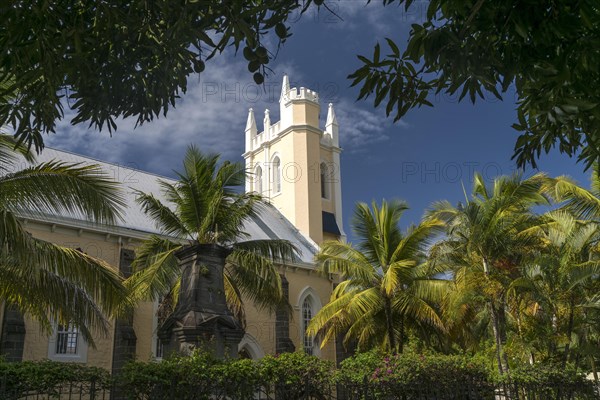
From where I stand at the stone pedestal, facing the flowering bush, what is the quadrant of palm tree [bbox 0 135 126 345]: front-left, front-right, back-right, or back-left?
back-right

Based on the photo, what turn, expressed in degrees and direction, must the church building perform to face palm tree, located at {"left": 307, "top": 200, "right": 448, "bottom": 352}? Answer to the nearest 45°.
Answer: approximately 90° to its right

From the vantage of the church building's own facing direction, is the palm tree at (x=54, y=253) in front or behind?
behind

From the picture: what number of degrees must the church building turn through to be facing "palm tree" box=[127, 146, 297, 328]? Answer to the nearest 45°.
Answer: approximately 135° to its right

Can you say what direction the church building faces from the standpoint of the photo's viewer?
facing away from the viewer and to the right of the viewer

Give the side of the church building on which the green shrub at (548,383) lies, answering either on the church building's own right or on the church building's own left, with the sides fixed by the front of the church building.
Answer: on the church building's own right

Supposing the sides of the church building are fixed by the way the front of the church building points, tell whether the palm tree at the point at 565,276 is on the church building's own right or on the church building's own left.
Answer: on the church building's own right

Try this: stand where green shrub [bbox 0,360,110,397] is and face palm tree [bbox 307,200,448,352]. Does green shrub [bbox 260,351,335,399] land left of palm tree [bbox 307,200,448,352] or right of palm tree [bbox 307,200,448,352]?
right

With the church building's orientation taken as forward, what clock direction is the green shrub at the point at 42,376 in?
The green shrub is roughly at 5 o'clock from the church building.
